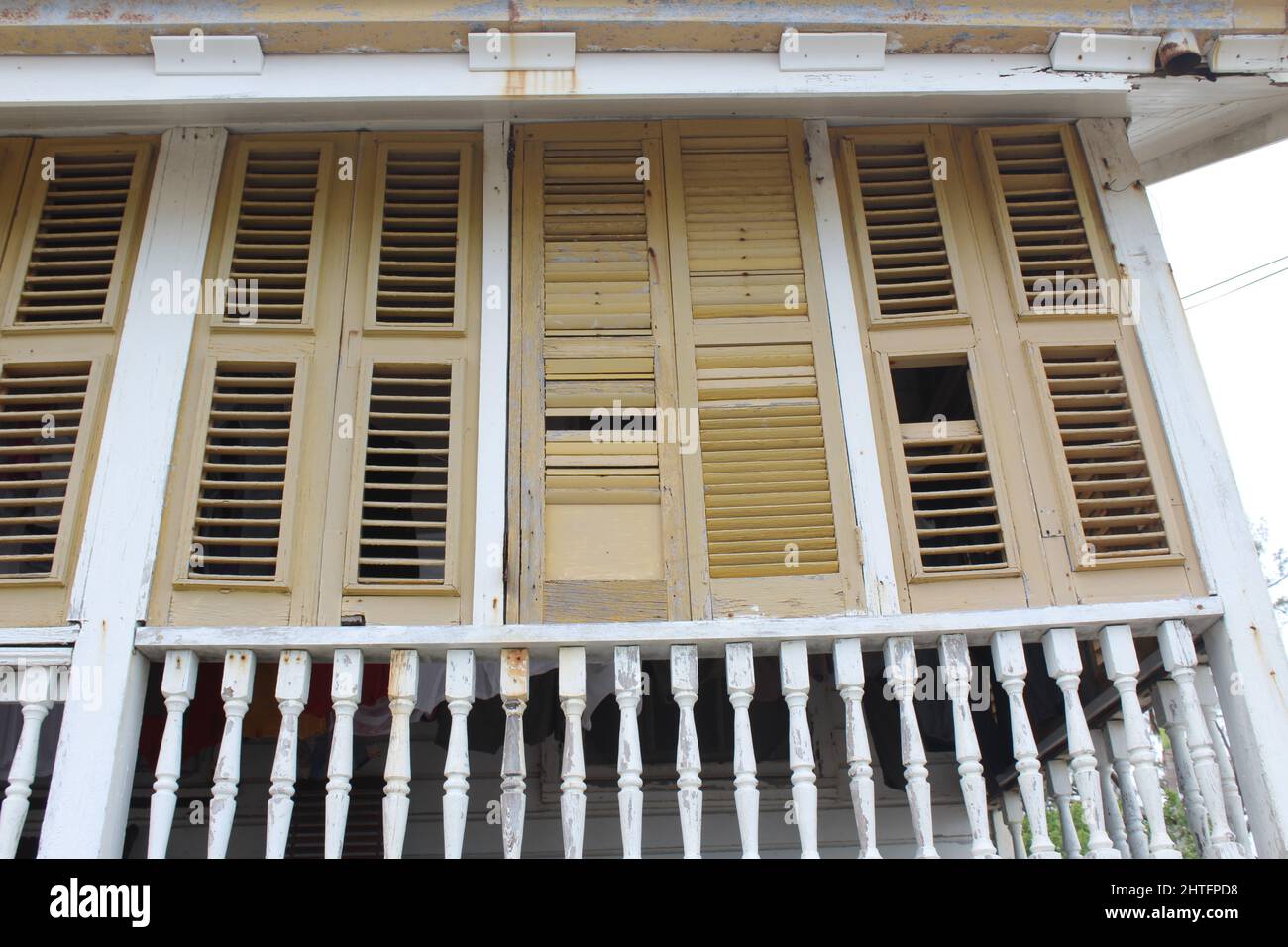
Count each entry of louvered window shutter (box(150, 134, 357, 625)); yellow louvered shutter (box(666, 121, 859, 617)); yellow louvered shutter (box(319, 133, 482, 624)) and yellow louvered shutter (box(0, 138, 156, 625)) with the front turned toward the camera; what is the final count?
4

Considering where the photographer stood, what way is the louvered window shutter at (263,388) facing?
facing the viewer

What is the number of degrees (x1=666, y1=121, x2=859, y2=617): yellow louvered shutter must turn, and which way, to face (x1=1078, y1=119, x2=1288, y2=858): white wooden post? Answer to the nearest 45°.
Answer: approximately 90° to its left

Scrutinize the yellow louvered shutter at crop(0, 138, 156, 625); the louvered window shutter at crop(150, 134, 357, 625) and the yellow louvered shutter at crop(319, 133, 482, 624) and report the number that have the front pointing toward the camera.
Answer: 3

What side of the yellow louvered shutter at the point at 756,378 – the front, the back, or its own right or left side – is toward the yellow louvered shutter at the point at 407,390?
right

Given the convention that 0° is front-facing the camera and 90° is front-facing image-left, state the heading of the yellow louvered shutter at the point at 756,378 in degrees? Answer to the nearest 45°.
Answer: approximately 0°

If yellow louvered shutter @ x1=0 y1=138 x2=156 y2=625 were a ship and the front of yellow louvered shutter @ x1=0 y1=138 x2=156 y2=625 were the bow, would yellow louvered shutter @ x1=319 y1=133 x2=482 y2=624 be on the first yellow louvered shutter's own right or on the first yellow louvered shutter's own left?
on the first yellow louvered shutter's own left

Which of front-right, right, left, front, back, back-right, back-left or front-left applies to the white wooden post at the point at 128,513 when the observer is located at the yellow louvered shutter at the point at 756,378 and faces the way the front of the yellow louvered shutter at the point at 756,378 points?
right

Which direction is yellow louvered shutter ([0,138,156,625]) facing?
toward the camera

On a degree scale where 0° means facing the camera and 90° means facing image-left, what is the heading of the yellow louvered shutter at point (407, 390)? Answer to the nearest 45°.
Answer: approximately 0°

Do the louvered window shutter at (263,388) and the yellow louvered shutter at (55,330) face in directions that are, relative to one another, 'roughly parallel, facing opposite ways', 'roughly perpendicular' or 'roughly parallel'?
roughly parallel

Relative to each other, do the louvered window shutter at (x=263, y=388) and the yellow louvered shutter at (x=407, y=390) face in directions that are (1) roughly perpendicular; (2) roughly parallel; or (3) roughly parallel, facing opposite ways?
roughly parallel
